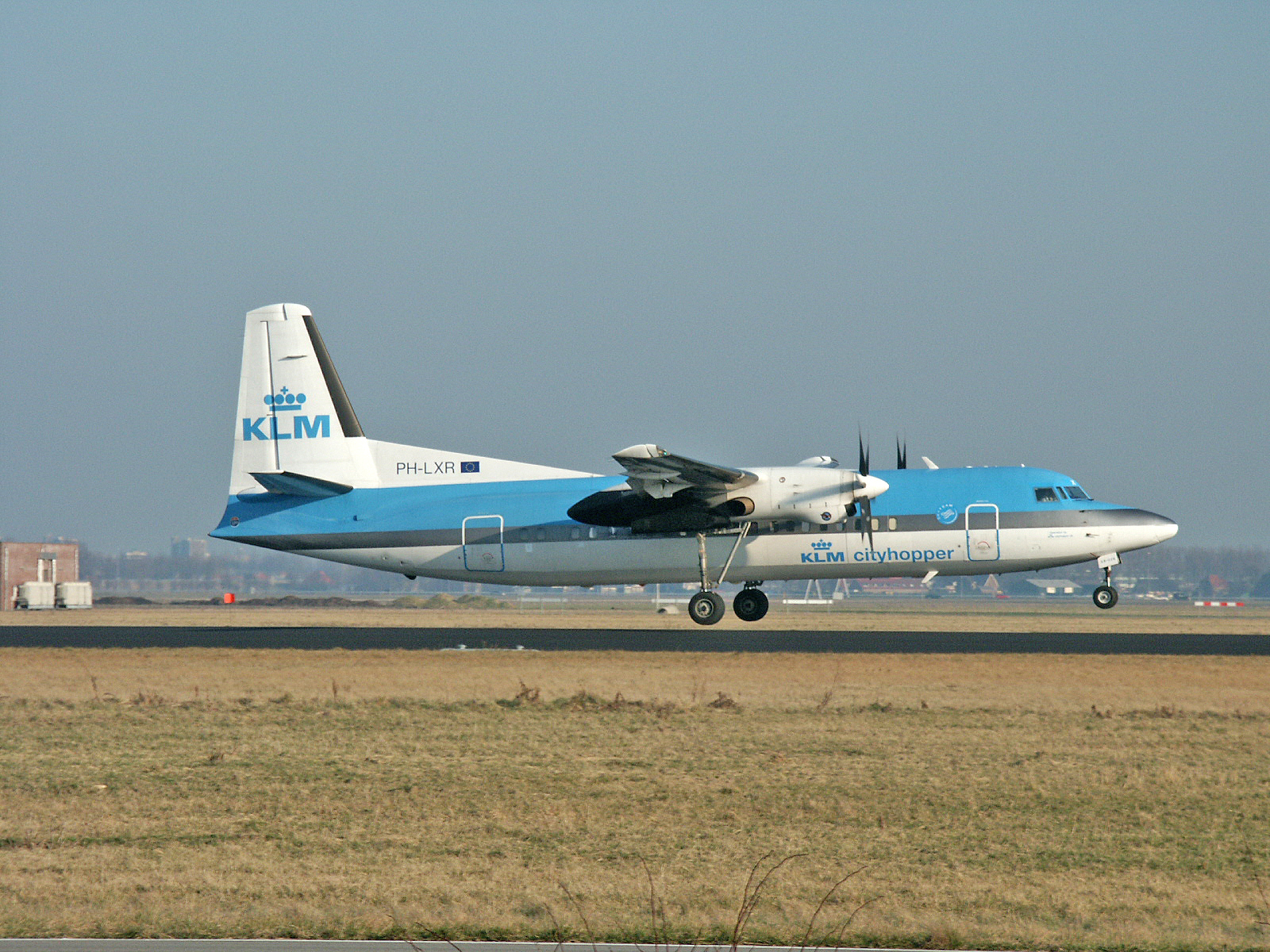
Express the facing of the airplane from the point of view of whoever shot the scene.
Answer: facing to the right of the viewer
